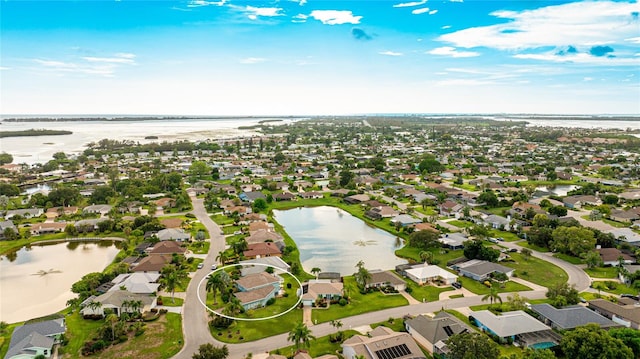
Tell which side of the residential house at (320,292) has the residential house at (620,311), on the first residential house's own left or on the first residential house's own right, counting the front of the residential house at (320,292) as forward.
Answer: on the first residential house's own left

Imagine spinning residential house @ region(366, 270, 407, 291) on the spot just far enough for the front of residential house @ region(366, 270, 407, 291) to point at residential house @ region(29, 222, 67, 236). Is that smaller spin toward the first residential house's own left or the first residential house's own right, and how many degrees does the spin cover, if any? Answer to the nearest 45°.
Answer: approximately 90° to the first residential house's own right

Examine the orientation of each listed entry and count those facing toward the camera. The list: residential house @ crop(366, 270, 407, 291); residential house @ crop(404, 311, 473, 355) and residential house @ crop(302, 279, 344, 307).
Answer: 2

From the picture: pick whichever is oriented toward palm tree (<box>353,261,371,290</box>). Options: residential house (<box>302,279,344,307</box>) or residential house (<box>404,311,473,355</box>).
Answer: residential house (<box>404,311,473,355</box>)

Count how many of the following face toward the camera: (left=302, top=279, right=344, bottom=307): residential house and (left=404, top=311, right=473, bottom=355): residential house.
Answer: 1

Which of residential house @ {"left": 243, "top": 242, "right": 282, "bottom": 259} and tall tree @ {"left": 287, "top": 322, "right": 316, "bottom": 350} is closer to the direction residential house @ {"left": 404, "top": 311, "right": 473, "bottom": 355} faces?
the residential house

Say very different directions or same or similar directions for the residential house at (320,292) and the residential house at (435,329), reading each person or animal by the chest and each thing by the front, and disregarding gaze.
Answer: very different directions

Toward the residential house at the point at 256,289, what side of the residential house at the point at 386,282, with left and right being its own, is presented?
right

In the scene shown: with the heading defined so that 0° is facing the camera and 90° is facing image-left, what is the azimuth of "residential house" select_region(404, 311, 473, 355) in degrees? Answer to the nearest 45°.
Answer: approximately 135°

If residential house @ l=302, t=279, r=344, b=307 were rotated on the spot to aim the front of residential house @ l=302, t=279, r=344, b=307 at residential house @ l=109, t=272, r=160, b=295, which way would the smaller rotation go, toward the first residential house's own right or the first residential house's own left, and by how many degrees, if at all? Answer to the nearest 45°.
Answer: approximately 90° to the first residential house's own right

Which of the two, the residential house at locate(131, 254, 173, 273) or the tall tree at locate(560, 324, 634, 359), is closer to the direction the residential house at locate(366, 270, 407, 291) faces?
the tall tree

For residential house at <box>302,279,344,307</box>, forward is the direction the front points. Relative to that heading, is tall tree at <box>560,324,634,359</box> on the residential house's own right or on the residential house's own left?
on the residential house's own left

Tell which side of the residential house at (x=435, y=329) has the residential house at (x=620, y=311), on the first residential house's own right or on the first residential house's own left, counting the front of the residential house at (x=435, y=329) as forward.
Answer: on the first residential house's own right

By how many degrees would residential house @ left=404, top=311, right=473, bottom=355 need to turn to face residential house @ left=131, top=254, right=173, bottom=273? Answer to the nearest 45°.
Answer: approximately 45° to its left

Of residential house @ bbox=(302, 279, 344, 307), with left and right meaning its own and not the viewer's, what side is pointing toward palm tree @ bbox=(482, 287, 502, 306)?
left

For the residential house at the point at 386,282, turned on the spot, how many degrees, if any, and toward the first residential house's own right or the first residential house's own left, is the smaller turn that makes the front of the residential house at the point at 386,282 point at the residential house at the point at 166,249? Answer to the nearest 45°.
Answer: approximately 90° to the first residential house's own right
